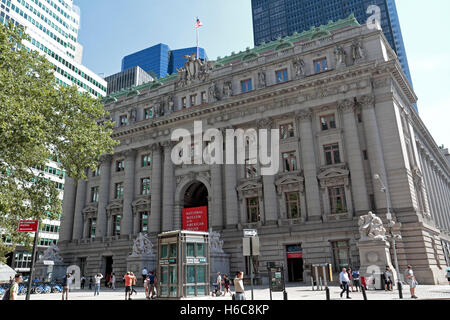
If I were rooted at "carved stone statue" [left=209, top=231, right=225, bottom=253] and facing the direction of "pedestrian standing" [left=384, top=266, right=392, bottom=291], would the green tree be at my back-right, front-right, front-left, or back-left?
front-right

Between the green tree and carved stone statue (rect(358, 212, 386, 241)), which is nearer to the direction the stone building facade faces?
the green tree

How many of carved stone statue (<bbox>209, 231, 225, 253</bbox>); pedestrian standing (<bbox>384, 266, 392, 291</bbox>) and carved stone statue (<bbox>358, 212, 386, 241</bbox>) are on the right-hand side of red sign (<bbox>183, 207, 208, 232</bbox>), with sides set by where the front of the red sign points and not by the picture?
0

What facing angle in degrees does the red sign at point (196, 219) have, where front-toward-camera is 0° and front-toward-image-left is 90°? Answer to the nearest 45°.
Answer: approximately 45°

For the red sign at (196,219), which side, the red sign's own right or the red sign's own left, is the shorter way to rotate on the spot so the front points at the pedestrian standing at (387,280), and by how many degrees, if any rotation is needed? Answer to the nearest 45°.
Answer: approximately 90° to the red sign's own left

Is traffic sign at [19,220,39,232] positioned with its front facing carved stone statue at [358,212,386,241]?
no

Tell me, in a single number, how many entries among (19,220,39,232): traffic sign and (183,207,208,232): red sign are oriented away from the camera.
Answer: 0

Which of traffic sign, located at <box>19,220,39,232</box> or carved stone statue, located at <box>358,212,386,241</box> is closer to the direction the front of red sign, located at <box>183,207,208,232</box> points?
the traffic sign

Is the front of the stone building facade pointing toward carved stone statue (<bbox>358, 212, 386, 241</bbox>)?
no

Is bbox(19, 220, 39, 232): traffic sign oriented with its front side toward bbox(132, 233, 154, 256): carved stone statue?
no

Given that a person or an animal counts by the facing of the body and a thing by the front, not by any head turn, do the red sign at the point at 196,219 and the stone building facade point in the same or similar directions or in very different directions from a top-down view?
same or similar directions

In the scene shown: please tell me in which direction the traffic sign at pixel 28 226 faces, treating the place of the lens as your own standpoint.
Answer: facing the viewer

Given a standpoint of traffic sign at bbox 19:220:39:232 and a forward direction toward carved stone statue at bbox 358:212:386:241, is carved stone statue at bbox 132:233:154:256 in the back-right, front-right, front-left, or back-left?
front-left

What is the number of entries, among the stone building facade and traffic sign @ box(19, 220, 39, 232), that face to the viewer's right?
0

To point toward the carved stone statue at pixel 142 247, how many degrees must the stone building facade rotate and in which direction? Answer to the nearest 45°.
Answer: approximately 45° to its right

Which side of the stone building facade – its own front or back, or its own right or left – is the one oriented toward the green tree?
front

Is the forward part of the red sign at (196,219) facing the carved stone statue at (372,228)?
no
